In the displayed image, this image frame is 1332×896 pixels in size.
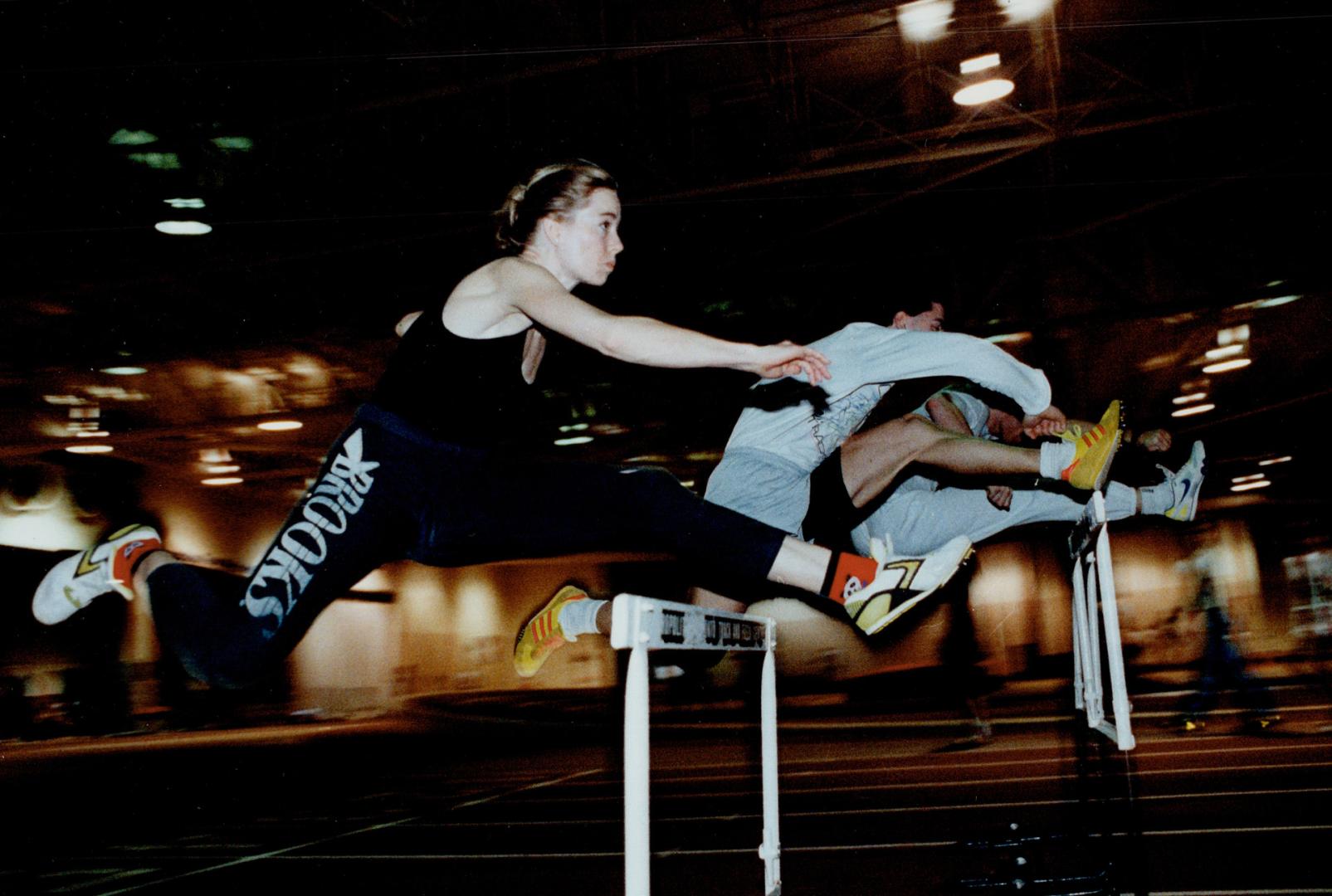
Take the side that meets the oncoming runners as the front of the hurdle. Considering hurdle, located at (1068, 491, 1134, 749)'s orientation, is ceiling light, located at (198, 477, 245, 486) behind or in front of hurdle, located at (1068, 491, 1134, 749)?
in front

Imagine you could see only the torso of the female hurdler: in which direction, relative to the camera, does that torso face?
to the viewer's right

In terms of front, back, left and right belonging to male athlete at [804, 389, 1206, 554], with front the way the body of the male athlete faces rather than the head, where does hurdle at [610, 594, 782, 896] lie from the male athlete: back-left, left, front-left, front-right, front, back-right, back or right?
right

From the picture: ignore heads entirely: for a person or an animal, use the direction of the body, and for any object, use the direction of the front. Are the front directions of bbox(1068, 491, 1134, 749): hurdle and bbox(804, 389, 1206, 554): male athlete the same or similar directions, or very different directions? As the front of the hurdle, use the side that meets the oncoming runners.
very different directions

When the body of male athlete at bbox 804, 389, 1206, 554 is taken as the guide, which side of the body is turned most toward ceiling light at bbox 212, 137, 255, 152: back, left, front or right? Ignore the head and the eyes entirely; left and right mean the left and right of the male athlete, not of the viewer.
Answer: back

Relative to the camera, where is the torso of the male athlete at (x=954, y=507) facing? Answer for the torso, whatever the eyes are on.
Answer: to the viewer's right

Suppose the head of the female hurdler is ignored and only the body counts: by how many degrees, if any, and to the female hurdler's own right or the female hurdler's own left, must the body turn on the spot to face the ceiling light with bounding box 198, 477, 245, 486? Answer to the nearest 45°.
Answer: approximately 90° to the female hurdler's own left

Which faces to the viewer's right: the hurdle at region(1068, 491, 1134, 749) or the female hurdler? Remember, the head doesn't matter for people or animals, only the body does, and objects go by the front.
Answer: the female hurdler

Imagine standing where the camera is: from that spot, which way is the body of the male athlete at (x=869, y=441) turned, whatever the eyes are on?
to the viewer's right

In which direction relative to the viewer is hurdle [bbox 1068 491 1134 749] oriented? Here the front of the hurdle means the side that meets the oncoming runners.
to the viewer's left

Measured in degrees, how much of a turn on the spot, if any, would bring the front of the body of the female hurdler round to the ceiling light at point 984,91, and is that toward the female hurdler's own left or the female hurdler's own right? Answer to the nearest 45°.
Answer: approximately 45° to the female hurdler's own left

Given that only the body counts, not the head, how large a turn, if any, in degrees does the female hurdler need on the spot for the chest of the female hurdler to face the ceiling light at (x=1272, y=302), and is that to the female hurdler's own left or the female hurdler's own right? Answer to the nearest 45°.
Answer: approximately 45° to the female hurdler's own left
